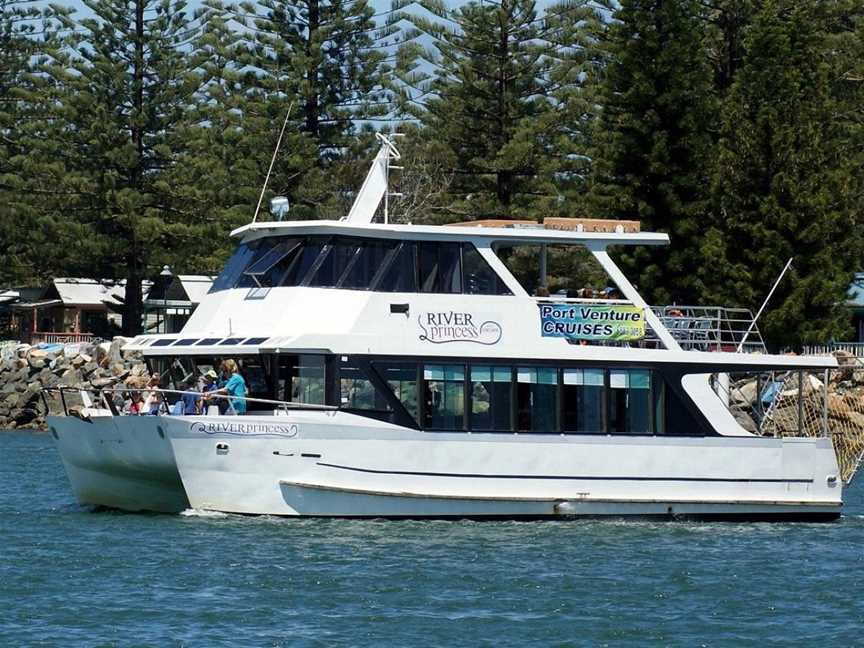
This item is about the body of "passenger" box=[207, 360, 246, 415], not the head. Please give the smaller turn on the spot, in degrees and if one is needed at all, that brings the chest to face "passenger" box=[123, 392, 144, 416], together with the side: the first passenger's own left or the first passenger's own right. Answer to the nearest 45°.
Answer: approximately 45° to the first passenger's own right

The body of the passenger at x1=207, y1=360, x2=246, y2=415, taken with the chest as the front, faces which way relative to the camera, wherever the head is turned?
to the viewer's left

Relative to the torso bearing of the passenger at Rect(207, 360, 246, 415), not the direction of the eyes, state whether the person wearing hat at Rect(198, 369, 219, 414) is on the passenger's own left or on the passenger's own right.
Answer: on the passenger's own right

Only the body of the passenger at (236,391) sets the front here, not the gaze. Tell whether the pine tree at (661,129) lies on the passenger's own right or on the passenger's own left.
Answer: on the passenger's own right

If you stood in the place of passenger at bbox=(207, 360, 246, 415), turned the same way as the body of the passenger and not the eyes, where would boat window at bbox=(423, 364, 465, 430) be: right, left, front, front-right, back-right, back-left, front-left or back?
back

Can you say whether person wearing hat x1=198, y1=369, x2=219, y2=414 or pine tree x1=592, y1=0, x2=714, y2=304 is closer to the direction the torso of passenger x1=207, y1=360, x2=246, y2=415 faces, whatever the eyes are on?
the person wearing hat

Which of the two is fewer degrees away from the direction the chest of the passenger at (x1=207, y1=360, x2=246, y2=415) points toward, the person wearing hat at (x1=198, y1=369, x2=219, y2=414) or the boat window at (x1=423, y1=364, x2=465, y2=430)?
the person wearing hat

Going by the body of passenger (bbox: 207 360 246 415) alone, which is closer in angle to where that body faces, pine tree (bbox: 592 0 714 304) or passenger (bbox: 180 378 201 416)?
the passenger
